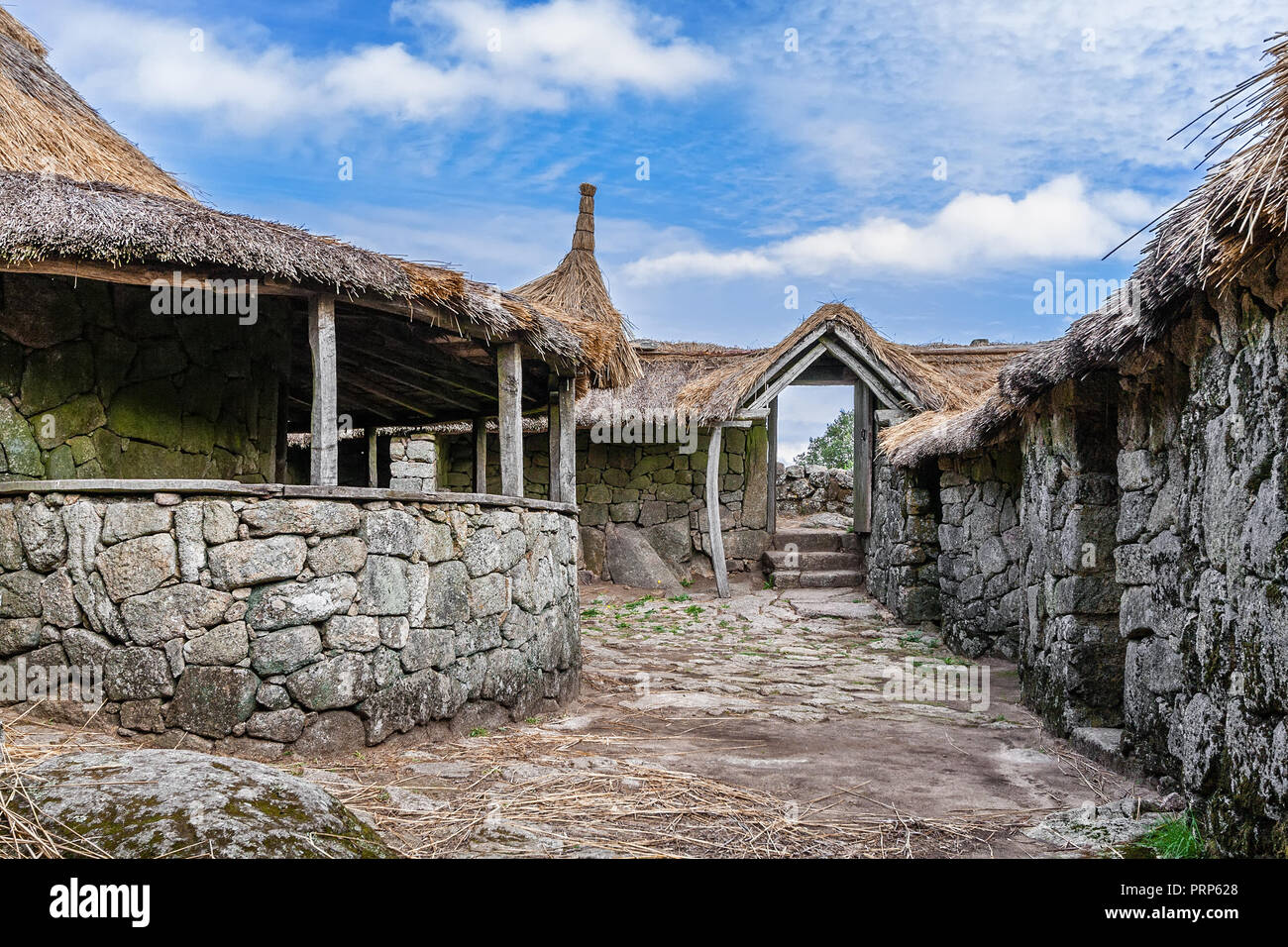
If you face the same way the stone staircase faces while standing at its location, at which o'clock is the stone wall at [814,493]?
The stone wall is roughly at 6 o'clock from the stone staircase.

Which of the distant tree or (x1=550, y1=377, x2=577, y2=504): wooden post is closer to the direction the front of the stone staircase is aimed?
the wooden post

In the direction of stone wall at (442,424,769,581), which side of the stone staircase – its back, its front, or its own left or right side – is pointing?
right

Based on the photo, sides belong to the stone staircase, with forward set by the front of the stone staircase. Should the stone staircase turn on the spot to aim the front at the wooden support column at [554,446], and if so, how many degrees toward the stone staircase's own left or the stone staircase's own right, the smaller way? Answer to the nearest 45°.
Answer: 0° — it already faces it

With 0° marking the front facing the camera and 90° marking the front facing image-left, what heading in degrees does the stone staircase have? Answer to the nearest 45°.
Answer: approximately 0°

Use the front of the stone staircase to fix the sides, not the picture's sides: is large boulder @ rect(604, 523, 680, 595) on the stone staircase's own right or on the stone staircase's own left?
on the stone staircase's own right

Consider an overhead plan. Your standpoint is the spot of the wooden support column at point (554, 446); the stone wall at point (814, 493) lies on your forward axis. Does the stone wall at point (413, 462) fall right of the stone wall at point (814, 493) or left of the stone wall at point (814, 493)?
left

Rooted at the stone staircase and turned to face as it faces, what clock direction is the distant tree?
The distant tree is roughly at 6 o'clock from the stone staircase.

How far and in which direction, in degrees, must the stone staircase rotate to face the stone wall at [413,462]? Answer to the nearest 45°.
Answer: approximately 90° to its right
